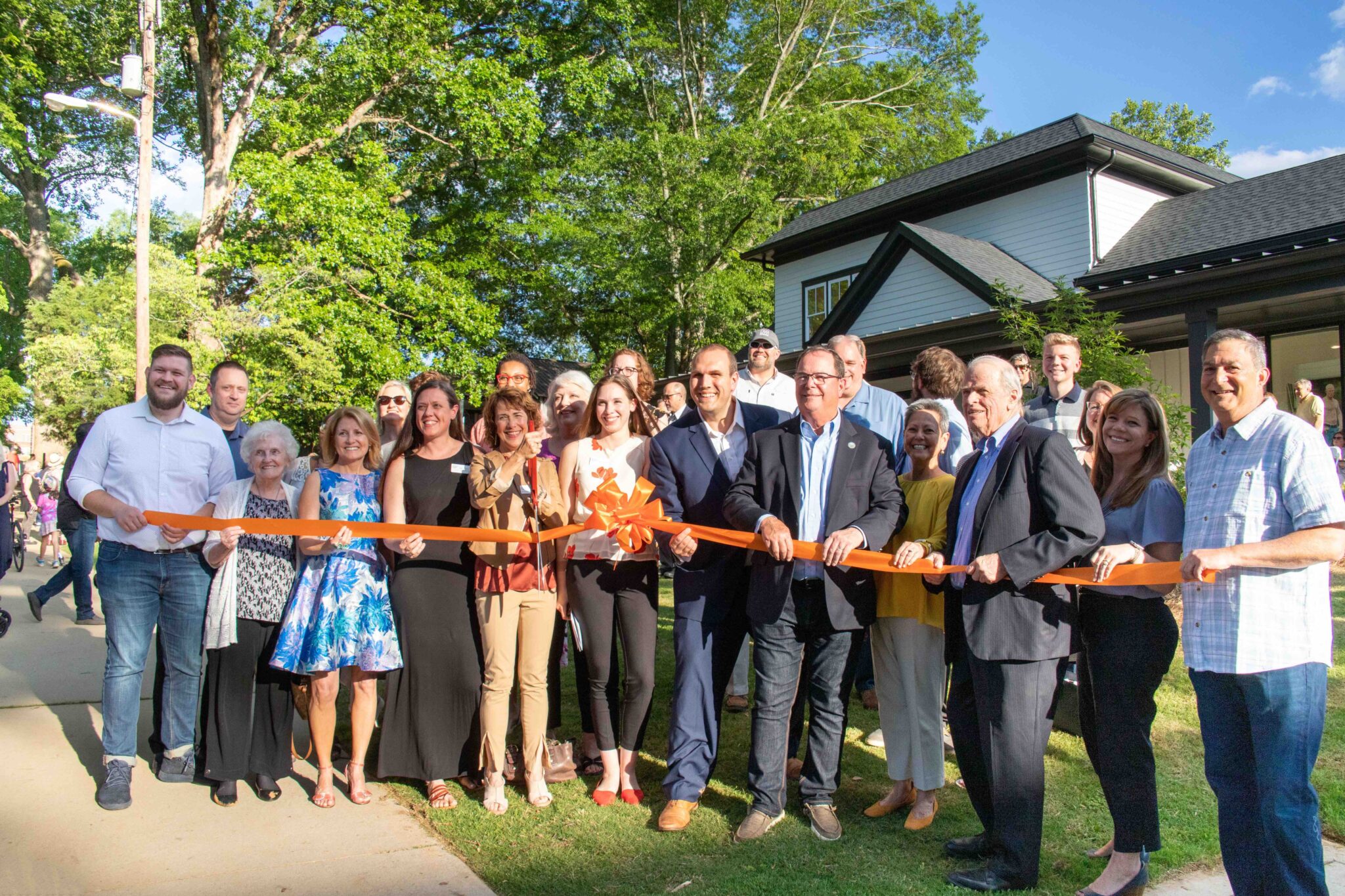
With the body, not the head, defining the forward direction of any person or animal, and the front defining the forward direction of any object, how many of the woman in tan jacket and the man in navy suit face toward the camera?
2

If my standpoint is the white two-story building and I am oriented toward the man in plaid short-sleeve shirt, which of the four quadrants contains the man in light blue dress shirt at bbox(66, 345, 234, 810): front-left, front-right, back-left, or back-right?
front-right

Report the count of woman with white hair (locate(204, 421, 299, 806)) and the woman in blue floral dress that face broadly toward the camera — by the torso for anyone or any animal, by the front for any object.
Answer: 2

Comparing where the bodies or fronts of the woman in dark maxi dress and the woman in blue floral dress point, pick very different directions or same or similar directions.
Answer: same or similar directions

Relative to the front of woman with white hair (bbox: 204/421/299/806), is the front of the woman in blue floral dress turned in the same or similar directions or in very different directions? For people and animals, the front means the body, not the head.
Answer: same or similar directions

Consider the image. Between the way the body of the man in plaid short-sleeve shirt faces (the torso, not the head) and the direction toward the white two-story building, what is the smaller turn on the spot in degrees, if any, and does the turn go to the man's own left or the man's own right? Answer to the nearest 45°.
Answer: approximately 135° to the man's own right

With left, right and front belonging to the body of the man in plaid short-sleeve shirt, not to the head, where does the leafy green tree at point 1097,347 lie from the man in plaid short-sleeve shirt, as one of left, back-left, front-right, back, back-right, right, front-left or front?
back-right

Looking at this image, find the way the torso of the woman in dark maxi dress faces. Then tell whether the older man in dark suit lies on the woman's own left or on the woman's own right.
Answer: on the woman's own left

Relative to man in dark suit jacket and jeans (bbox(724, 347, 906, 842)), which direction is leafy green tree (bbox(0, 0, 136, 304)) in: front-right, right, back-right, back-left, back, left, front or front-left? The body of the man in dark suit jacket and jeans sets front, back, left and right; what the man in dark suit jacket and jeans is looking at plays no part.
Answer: back-right

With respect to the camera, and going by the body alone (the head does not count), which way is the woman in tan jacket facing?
toward the camera

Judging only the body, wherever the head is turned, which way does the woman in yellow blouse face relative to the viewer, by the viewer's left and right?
facing the viewer and to the left of the viewer

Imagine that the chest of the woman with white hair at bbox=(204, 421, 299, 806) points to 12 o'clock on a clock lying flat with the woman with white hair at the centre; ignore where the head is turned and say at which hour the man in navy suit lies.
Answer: The man in navy suit is roughly at 10 o'clock from the woman with white hair.

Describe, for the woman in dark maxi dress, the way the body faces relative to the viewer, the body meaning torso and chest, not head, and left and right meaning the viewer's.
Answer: facing the viewer

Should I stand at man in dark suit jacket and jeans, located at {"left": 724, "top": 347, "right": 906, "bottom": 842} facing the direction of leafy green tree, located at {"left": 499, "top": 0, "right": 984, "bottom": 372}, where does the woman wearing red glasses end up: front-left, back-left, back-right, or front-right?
front-left
